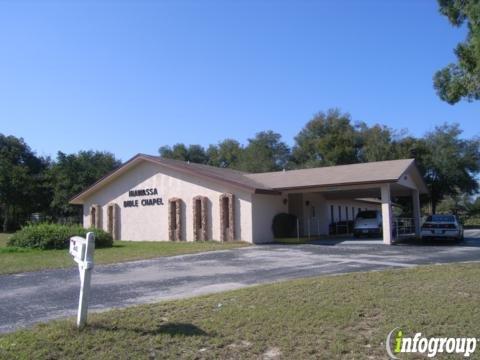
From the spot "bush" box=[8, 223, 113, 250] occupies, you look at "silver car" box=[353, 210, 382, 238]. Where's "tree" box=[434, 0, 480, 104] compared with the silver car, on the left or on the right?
right

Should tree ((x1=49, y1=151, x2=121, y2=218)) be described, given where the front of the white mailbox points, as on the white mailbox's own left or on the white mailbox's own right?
on the white mailbox's own right
